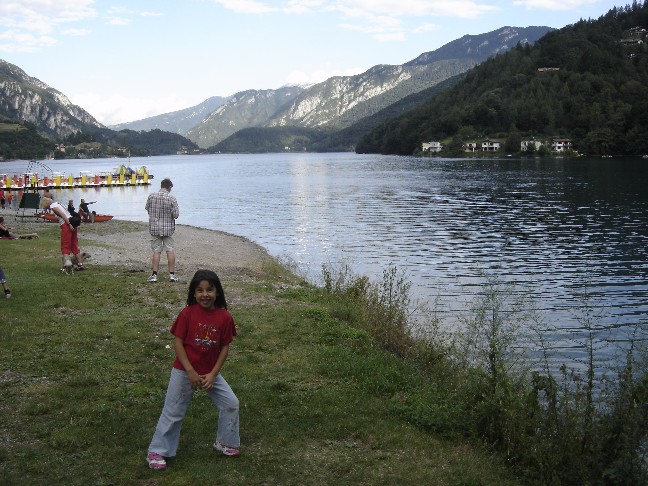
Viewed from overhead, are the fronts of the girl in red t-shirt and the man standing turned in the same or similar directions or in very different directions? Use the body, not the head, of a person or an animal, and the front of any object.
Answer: very different directions

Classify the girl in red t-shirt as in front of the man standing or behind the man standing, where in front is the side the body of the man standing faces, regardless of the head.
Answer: behind

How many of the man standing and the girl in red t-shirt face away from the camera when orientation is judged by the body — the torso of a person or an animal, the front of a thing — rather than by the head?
1

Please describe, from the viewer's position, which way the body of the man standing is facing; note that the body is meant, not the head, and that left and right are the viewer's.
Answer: facing away from the viewer

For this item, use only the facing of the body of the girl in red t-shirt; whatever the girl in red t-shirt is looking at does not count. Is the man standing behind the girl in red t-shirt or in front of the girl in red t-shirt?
behind

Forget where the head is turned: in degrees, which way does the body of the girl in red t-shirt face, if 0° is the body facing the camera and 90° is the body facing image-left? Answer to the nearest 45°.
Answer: approximately 0°
